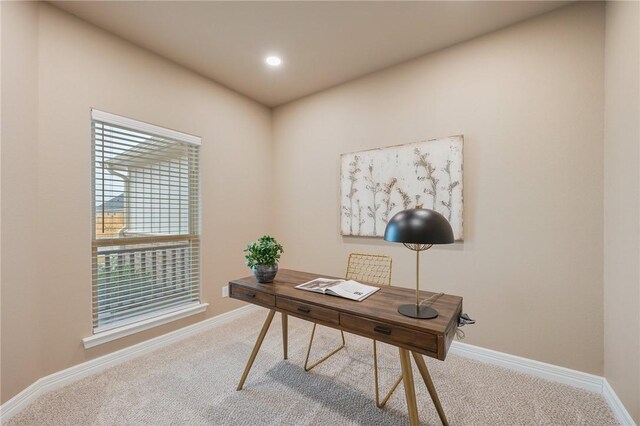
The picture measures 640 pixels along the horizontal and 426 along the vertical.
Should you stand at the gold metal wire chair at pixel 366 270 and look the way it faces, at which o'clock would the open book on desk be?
The open book on desk is roughly at 11 o'clock from the gold metal wire chair.

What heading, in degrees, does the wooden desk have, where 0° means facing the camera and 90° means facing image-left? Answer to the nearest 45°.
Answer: approximately 45°

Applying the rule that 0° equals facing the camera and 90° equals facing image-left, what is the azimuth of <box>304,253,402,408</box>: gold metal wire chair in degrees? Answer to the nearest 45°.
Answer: approximately 45°

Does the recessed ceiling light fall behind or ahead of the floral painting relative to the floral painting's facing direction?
ahead
